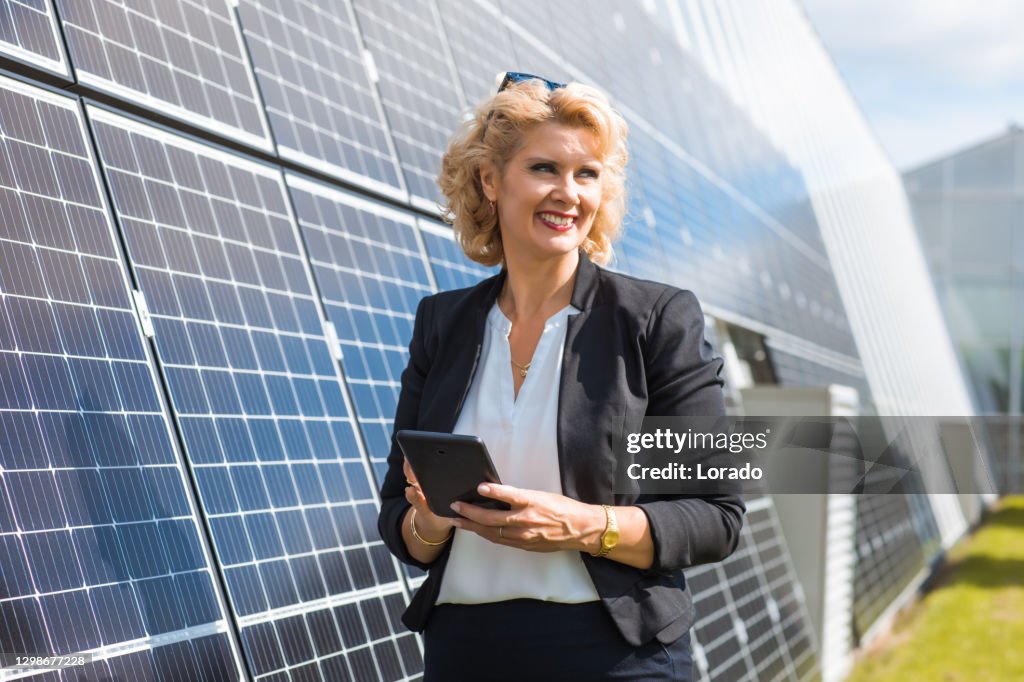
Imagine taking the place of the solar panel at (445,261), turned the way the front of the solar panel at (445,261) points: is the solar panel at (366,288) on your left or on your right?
on your right

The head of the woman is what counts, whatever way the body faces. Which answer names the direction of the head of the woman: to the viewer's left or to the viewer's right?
to the viewer's right

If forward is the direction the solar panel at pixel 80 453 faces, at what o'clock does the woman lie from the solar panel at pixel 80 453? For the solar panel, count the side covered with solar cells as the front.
The woman is roughly at 12 o'clock from the solar panel.

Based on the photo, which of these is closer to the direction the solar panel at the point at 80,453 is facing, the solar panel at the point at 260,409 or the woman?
the woman

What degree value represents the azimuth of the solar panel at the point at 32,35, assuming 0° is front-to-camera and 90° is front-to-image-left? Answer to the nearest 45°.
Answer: approximately 315°

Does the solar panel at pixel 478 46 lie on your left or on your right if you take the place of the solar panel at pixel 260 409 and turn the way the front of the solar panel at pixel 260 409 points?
on your left

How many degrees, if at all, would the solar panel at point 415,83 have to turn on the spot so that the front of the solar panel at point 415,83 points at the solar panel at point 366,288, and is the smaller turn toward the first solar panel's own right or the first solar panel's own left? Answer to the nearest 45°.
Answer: approximately 45° to the first solar panel's own right

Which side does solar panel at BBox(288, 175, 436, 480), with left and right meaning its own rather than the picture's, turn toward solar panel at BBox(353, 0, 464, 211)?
left

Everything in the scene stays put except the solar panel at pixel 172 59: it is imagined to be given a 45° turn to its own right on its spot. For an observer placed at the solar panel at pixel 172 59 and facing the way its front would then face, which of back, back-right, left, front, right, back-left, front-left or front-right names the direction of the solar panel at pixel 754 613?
back-left

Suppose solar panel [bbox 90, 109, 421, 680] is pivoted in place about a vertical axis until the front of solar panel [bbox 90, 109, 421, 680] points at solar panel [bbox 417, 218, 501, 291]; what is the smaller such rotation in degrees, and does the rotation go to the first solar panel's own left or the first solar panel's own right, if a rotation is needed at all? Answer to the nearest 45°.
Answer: approximately 90° to the first solar panel's own left
